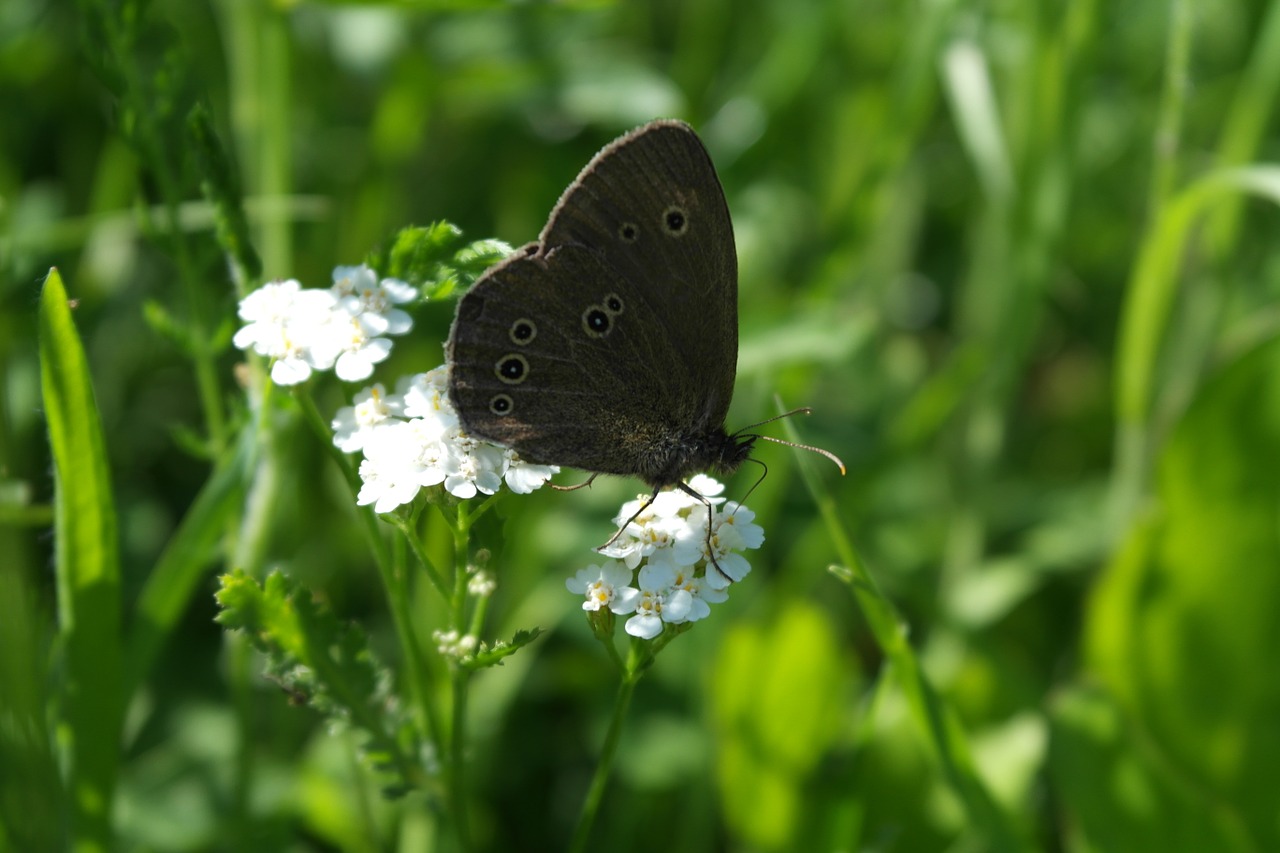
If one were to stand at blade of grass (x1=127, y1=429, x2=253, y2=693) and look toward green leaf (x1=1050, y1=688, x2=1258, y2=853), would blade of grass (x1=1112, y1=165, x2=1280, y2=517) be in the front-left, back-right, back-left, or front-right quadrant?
front-left

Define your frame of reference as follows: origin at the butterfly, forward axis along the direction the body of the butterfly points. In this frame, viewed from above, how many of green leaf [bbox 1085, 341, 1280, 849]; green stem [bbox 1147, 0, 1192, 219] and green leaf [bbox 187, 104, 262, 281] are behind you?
1

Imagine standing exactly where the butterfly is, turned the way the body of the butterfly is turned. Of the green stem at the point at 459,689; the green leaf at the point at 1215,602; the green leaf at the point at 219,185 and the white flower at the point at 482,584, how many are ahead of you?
1

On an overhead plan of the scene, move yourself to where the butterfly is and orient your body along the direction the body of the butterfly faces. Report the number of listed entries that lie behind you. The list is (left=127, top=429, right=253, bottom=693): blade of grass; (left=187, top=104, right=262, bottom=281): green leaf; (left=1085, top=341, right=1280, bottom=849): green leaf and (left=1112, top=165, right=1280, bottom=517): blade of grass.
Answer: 2

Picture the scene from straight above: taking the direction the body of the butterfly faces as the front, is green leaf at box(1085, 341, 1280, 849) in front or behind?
in front

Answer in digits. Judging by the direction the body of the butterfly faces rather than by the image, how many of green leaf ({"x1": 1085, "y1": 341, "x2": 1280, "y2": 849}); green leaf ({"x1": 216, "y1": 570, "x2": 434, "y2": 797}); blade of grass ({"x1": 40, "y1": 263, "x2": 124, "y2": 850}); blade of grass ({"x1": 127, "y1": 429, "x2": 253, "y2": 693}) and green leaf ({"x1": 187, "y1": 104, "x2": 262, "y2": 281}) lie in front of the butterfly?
1

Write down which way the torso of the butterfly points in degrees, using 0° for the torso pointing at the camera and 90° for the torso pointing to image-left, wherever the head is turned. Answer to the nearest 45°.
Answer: approximately 270°

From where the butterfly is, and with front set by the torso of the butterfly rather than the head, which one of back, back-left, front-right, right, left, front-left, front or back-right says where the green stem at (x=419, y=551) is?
back-right

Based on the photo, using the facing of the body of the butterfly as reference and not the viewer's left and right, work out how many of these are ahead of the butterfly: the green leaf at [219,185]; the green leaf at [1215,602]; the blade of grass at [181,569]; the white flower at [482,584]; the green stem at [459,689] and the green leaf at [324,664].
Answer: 1

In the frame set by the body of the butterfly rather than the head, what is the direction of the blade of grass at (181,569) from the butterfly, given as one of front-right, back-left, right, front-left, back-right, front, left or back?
back

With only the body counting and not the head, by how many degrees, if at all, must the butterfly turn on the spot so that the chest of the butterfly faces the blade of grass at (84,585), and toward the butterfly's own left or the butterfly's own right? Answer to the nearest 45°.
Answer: approximately 180°

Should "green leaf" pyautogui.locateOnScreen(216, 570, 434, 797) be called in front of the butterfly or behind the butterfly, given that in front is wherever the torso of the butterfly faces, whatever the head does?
behind

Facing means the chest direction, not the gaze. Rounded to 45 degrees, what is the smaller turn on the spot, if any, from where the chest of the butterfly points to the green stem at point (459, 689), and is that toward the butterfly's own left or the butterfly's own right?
approximately 135° to the butterfly's own right
